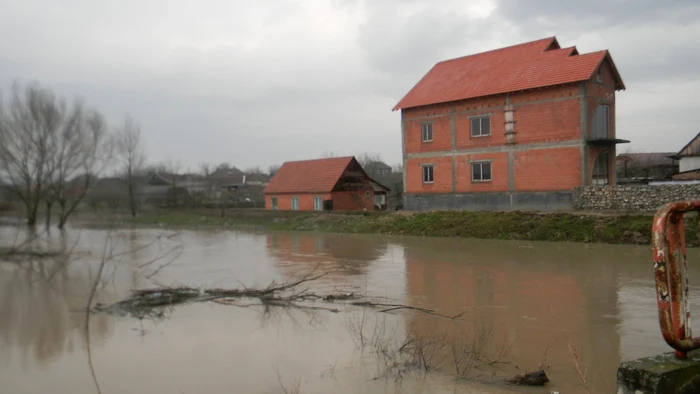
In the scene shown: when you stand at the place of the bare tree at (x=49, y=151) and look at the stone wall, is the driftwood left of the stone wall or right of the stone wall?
right

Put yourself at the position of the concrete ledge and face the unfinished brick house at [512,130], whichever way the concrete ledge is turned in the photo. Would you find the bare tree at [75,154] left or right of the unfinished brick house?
left

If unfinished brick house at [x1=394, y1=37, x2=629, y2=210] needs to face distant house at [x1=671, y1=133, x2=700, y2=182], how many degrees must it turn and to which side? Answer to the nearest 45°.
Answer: approximately 45° to its left

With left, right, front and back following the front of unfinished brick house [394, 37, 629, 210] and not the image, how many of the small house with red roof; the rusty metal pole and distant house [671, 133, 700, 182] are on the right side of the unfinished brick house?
1

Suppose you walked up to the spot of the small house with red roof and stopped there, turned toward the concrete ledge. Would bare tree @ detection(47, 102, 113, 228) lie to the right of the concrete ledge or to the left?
right

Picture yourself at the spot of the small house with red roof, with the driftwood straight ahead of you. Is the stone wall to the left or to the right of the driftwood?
left
